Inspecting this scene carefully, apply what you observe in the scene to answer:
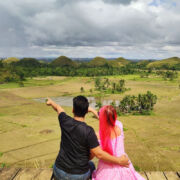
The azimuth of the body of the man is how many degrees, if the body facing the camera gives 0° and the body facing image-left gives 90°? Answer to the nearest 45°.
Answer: approximately 180°

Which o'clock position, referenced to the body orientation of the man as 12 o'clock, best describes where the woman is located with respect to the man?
The woman is roughly at 3 o'clock from the man.

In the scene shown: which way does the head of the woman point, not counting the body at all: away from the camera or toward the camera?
away from the camera

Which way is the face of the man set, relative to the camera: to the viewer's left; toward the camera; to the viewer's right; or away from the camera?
away from the camera
